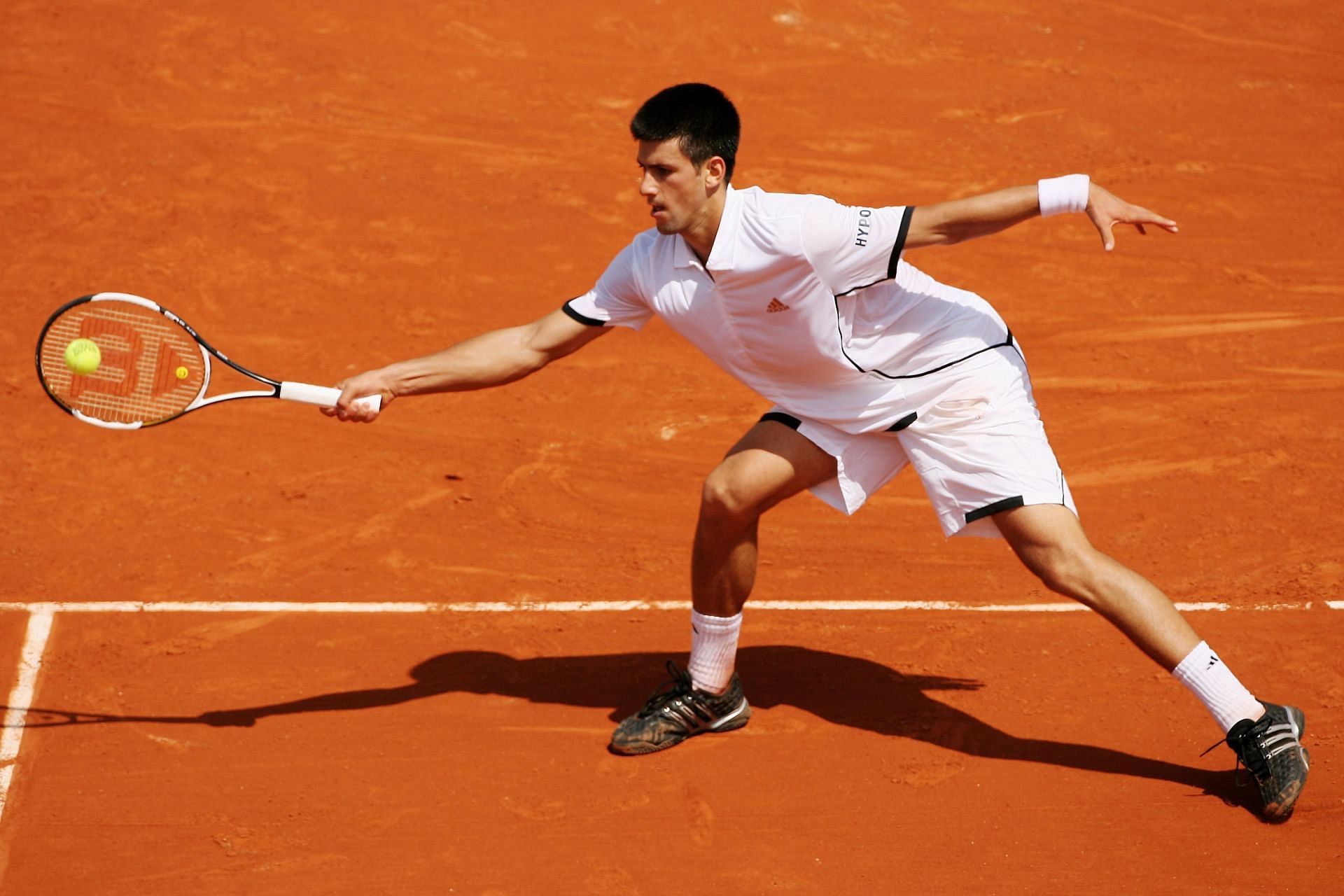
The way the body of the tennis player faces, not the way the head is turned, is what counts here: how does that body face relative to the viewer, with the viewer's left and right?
facing the viewer and to the left of the viewer

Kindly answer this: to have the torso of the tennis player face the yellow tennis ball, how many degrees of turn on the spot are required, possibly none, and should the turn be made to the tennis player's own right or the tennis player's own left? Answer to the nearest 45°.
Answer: approximately 45° to the tennis player's own right
